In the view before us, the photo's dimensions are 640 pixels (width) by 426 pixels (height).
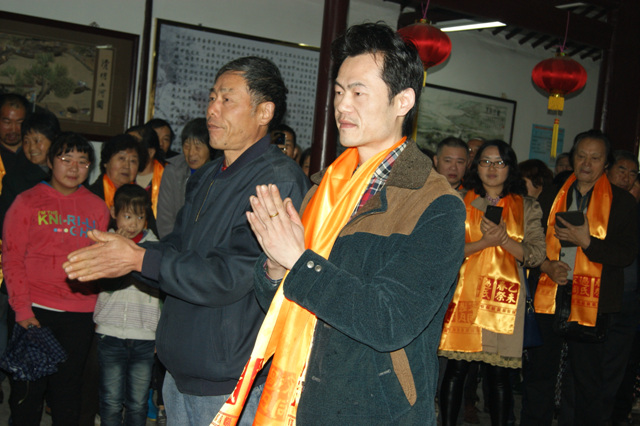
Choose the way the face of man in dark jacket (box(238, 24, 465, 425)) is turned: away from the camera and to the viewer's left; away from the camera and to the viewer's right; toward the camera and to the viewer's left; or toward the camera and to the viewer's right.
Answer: toward the camera and to the viewer's left

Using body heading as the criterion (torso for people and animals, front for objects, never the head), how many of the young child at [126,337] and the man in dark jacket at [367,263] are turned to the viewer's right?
0

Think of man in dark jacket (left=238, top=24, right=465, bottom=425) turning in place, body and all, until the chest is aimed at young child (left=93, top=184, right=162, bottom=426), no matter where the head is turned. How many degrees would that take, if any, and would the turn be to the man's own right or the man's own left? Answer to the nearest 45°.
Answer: approximately 90° to the man's own right

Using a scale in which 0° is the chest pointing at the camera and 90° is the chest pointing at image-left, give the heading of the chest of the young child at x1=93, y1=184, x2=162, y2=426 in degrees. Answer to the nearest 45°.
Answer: approximately 0°

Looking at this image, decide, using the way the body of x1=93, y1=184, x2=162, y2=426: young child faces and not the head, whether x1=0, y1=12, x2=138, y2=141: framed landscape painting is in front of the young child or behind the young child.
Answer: behind

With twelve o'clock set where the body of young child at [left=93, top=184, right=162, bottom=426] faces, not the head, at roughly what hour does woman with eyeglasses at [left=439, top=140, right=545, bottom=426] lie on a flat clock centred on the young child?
The woman with eyeglasses is roughly at 9 o'clock from the young child.

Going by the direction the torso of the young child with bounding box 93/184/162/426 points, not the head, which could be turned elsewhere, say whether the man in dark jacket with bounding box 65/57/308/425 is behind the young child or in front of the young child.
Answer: in front

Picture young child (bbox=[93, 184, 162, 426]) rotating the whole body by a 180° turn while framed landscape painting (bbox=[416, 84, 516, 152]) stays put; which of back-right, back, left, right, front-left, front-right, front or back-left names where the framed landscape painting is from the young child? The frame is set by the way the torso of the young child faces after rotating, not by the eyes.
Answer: front-right

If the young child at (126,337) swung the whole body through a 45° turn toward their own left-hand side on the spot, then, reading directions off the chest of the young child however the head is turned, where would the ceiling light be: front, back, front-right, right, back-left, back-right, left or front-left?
left
